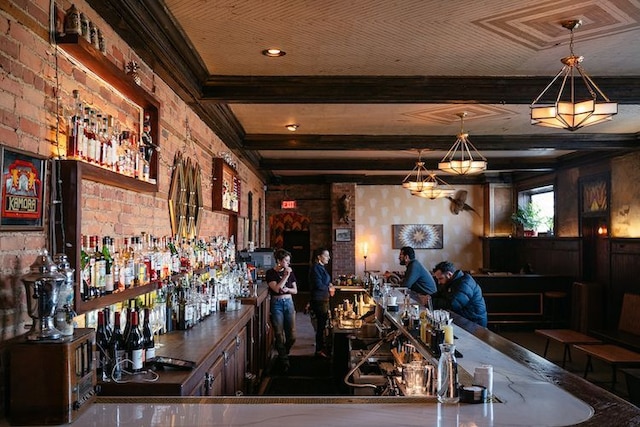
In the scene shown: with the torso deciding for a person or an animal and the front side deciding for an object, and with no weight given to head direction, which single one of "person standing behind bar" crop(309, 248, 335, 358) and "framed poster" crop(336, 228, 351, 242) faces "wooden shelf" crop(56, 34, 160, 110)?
the framed poster

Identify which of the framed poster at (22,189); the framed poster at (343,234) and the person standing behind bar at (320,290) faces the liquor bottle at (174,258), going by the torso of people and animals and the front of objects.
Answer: the framed poster at (343,234)

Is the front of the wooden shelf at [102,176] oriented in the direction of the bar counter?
yes

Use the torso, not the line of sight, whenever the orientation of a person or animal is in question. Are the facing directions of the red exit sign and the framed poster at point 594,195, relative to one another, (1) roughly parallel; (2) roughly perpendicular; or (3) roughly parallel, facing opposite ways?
roughly perpendicular

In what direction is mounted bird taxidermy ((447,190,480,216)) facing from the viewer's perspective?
to the viewer's left

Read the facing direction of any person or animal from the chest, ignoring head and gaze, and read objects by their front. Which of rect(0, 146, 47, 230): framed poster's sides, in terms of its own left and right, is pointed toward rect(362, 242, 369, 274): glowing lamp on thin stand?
left

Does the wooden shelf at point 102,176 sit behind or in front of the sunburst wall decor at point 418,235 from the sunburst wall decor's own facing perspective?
in front

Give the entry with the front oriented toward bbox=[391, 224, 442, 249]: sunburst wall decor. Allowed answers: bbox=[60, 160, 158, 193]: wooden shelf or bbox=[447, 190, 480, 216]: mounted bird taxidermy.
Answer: the mounted bird taxidermy

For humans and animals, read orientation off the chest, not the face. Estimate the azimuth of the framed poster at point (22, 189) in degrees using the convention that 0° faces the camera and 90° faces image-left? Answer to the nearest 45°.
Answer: approximately 315°

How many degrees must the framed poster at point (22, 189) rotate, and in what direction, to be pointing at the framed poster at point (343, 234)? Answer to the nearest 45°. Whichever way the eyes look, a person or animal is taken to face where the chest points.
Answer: approximately 90° to its left

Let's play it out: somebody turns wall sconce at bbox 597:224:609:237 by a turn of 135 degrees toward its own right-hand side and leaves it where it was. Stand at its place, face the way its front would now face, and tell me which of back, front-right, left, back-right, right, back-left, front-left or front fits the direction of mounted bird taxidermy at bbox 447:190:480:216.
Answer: front-left
